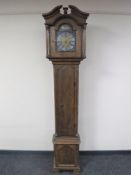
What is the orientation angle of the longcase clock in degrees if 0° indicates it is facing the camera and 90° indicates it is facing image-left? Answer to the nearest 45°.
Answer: approximately 0°
